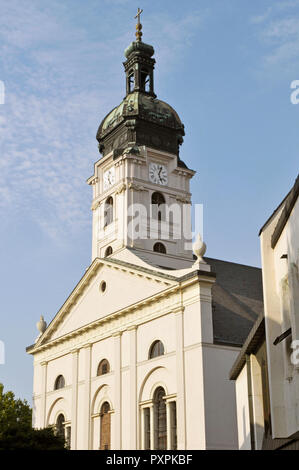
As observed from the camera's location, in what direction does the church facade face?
facing the viewer and to the left of the viewer
